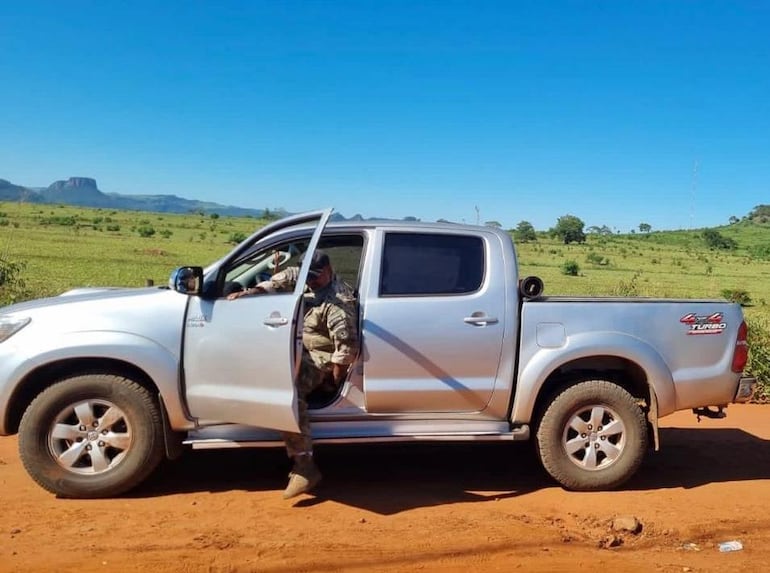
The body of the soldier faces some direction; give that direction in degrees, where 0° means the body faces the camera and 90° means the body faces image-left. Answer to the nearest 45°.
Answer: approximately 45°

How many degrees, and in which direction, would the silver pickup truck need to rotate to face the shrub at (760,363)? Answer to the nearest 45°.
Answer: approximately 135° to its right

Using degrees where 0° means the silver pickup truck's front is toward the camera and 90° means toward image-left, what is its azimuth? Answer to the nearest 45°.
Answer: approximately 90°

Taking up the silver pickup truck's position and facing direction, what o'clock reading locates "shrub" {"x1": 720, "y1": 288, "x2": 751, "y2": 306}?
The shrub is roughly at 4 o'clock from the silver pickup truck.

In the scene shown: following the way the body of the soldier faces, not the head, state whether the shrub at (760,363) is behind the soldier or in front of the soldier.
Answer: behind

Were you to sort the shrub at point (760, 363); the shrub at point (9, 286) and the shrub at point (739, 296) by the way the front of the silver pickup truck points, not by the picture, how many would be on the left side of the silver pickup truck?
0
